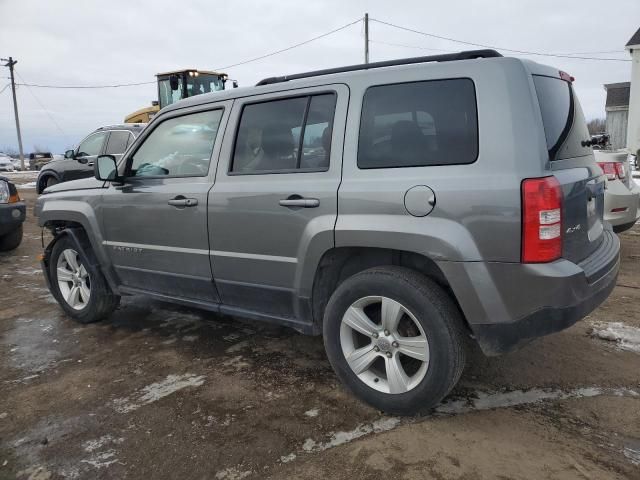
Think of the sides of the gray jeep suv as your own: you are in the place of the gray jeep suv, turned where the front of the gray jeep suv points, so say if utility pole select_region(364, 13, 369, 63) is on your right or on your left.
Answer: on your right

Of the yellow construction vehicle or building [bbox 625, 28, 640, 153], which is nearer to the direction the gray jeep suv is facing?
the yellow construction vehicle

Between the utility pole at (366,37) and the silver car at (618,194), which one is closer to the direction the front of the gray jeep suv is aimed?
the utility pole

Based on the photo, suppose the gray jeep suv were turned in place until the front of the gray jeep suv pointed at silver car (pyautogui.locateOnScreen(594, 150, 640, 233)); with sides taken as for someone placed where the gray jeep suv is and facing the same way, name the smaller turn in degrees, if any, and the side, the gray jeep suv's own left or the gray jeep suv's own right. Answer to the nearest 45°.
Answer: approximately 90° to the gray jeep suv's own right

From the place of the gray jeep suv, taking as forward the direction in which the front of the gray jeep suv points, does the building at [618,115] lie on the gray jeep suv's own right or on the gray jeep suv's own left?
on the gray jeep suv's own right

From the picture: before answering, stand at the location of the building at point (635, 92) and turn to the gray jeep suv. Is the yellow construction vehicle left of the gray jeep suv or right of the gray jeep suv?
right

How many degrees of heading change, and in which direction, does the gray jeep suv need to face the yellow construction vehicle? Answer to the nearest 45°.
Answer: approximately 45° to its right

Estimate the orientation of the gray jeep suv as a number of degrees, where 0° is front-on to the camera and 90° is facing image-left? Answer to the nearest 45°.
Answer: approximately 135°

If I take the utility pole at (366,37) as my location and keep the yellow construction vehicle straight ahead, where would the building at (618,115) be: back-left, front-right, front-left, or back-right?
back-left
